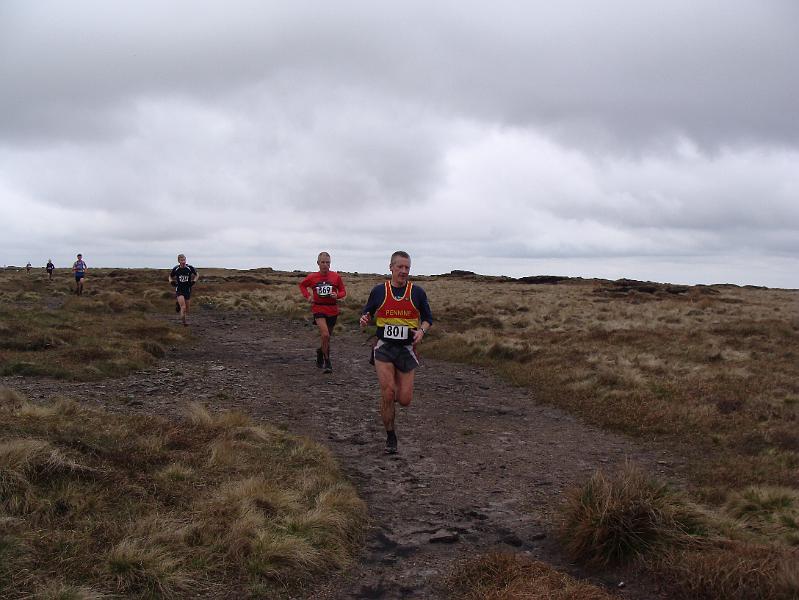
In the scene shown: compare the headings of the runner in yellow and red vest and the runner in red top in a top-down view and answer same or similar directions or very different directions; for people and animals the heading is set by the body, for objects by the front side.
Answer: same or similar directions

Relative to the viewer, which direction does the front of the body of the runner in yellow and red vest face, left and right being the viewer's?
facing the viewer

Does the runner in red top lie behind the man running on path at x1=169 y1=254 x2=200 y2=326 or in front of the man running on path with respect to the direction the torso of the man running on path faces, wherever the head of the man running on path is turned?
in front

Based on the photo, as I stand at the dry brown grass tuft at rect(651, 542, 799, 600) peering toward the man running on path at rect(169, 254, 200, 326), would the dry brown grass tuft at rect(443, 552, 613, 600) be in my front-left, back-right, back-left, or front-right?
front-left

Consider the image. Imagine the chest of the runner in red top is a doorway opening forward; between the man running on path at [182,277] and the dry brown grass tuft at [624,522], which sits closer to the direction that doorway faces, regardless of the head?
the dry brown grass tuft

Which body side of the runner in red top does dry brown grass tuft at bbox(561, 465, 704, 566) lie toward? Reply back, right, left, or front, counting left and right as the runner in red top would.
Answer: front

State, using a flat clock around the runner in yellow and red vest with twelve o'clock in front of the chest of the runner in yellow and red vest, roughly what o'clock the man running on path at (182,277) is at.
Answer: The man running on path is roughly at 5 o'clock from the runner in yellow and red vest.

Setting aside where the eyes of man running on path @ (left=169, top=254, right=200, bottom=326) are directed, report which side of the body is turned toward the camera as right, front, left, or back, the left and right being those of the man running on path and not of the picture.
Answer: front

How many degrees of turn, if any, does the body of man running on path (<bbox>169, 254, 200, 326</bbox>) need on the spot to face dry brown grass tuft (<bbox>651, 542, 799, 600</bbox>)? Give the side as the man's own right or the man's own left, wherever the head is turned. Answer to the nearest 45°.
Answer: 0° — they already face it

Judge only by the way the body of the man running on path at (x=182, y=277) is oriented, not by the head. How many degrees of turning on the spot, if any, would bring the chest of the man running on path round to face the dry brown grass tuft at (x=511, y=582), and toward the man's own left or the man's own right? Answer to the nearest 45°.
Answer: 0° — they already face it

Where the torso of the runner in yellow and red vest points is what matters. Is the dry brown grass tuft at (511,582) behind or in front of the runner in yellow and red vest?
in front

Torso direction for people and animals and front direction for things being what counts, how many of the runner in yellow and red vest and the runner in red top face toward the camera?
2

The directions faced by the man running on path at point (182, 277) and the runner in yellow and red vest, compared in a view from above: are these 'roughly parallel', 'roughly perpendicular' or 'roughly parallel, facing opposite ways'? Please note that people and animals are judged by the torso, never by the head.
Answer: roughly parallel

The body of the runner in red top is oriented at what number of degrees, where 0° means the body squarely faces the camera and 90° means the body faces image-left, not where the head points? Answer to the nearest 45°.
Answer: approximately 0°
